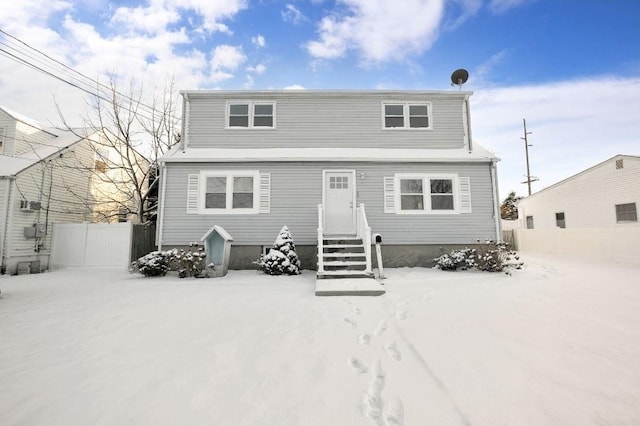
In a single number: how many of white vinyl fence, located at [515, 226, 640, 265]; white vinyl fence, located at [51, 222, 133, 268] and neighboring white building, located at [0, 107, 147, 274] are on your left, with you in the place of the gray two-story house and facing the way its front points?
1

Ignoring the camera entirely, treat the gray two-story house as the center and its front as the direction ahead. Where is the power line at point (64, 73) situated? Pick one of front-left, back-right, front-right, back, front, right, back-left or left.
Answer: right

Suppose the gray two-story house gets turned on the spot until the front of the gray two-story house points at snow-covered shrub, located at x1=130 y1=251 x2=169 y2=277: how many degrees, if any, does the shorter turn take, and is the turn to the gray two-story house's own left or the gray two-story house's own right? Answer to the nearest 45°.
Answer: approximately 90° to the gray two-story house's own right

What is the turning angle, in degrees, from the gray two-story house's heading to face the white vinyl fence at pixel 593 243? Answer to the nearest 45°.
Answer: approximately 90° to its left

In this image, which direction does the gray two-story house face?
toward the camera

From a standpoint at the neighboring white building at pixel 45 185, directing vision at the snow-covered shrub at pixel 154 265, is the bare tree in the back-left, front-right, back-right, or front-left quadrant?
front-left

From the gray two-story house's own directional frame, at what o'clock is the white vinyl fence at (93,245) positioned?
The white vinyl fence is roughly at 3 o'clock from the gray two-story house.

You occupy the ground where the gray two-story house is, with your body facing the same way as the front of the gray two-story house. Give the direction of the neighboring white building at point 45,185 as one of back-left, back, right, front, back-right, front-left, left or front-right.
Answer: right

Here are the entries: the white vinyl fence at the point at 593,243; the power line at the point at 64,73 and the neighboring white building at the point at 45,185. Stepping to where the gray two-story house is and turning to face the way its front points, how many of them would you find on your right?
2

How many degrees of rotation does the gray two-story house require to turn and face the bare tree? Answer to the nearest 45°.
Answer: approximately 90° to its right

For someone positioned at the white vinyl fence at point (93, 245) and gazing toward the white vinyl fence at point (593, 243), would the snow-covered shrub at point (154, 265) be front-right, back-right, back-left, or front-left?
front-right
